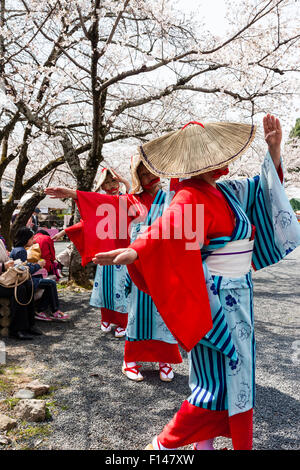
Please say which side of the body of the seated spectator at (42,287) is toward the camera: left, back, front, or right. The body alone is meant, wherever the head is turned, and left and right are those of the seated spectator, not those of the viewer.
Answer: right

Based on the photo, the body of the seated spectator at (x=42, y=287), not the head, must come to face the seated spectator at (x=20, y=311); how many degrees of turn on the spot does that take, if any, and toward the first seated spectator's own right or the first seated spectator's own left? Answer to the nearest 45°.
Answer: approximately 90° to the first seated spectator's own right

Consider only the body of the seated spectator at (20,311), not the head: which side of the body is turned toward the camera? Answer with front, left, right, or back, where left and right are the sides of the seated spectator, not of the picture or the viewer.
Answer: right

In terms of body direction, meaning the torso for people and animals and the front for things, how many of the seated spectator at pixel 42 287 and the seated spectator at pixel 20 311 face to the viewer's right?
2
